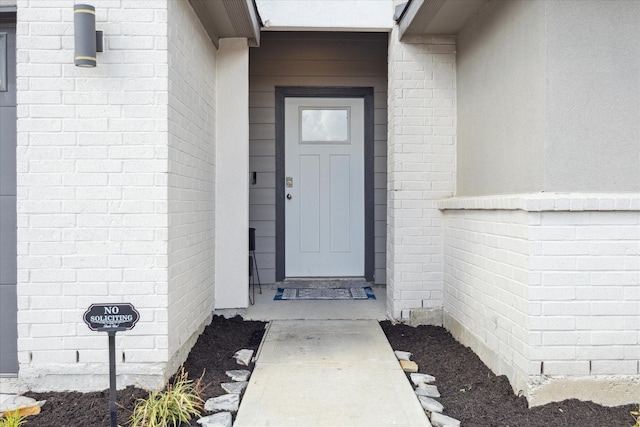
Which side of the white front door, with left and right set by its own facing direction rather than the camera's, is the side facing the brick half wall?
front

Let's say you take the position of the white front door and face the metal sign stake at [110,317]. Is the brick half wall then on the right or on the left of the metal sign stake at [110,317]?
left

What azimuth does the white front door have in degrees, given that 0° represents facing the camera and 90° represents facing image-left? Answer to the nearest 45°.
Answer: approximately 0°

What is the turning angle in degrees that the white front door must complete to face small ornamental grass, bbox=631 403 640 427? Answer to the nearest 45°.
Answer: approximately 45° to its left

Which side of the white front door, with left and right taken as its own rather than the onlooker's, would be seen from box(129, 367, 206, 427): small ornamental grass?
front

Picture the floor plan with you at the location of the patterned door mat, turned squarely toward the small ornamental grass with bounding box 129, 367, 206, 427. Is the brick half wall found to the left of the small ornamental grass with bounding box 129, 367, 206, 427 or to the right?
left
